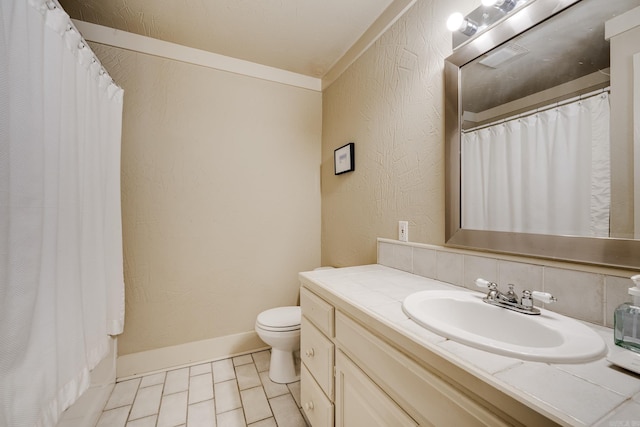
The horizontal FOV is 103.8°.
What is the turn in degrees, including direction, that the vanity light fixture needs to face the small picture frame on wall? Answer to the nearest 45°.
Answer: approximately 90° to its right

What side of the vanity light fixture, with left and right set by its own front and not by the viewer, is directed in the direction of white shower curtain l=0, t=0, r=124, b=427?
front

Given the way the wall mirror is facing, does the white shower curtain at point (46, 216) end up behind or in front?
in front

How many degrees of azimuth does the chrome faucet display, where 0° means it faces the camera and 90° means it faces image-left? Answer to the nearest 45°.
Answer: approximately 45°

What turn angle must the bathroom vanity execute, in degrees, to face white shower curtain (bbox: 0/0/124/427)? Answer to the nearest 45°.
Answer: approximately 45° to its right

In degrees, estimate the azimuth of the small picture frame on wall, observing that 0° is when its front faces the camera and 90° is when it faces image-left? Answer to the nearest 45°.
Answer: approximately 45°
